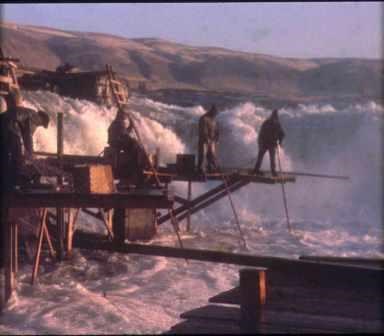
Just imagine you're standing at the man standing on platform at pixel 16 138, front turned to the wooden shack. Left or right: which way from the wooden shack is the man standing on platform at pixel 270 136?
right

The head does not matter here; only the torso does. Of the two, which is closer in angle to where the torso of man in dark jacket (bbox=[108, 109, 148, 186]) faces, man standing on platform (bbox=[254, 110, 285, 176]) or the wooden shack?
the man standing on platform

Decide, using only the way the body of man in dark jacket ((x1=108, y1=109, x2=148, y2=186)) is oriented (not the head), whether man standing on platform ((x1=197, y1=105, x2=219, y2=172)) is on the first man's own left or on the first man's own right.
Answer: on the first man's own left

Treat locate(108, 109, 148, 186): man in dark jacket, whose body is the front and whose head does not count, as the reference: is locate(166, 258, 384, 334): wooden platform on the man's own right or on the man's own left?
on the man's own right

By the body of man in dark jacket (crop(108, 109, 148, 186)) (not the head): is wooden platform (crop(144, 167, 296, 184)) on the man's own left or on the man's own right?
on the man's own left

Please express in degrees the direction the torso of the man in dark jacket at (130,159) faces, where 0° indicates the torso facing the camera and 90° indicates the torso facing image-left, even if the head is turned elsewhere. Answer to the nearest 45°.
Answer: approximately 270°

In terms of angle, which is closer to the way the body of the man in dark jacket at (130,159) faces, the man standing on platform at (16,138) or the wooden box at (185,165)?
the wooden box
